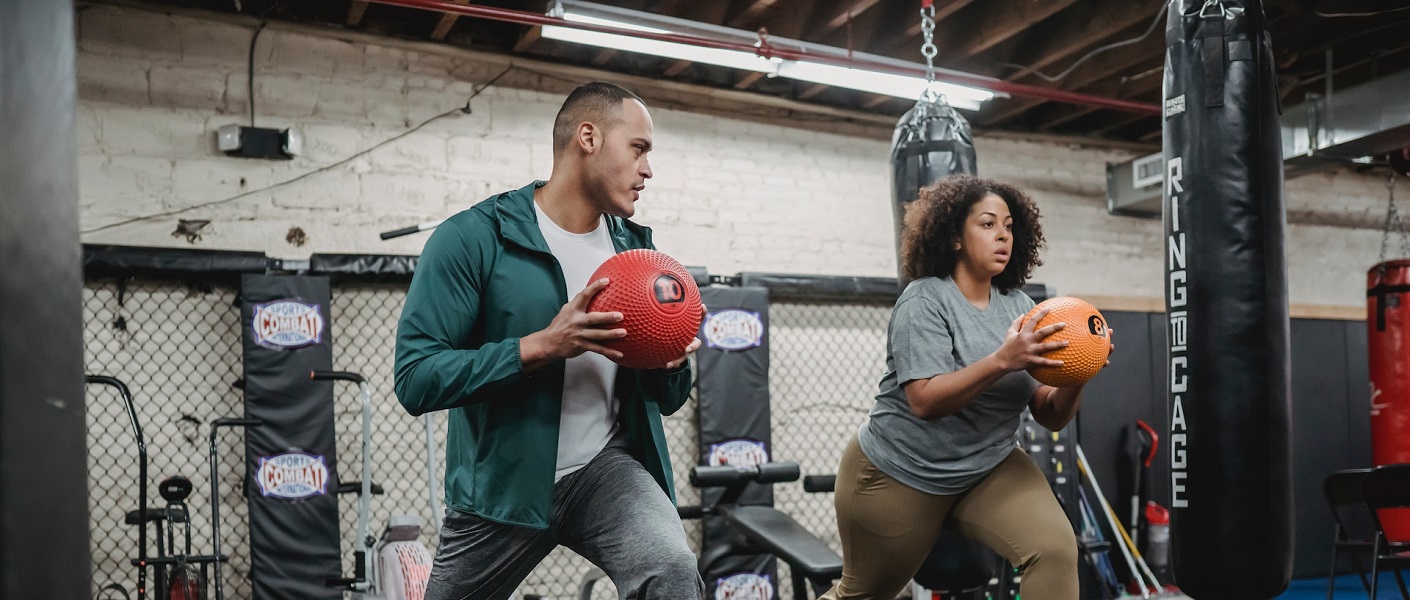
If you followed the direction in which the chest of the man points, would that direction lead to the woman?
no

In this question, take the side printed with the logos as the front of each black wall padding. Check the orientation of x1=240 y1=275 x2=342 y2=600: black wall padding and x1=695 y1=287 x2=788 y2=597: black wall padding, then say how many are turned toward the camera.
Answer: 2

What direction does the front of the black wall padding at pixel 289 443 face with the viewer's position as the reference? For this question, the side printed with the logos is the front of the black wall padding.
facing the viewer

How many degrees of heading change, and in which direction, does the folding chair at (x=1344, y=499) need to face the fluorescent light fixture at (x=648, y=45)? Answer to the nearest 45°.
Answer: approximately 90° to its right

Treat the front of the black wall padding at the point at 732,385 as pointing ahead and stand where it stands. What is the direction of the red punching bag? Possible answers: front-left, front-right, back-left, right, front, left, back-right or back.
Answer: left

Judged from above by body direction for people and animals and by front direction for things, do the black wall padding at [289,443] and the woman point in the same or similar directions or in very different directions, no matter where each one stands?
same or similar directions

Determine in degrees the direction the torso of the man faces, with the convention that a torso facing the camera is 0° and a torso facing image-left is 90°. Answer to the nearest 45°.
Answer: approximately 315°

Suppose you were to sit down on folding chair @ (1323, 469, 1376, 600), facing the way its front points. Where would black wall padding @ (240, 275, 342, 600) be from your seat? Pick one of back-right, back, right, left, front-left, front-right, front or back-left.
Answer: right

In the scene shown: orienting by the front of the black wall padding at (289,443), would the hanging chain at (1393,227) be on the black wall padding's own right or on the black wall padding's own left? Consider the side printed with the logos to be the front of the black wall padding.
on the black wall padding's own left

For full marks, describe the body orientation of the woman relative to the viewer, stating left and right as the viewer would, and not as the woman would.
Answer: facing the viewer and to the right of the viewer

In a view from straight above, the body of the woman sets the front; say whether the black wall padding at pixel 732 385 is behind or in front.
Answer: behind

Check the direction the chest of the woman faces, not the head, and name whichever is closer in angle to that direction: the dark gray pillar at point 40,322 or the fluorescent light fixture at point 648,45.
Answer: the dark gray pillar

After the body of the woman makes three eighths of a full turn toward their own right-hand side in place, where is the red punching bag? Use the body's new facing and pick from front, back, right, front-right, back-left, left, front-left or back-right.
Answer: back-right

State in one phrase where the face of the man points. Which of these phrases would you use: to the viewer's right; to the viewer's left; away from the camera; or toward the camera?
to the viewer's right

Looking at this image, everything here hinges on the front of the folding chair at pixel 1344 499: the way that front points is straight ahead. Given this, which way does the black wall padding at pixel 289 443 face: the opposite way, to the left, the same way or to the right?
the same way
